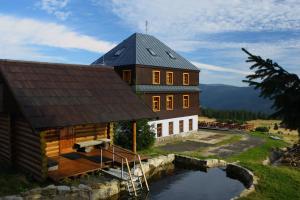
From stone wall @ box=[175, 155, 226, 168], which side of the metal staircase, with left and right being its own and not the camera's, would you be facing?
left

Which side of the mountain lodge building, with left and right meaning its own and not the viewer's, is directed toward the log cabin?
right

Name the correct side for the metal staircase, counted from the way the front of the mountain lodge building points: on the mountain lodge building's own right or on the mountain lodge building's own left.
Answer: on the mountain lodge building's own right

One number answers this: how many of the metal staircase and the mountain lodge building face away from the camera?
0

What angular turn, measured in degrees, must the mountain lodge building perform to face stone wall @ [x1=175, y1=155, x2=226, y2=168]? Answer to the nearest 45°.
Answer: approximately 45° to its right

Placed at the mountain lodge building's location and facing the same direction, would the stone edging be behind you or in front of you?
in front

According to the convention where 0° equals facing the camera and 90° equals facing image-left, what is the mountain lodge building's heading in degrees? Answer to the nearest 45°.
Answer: approximately 315°

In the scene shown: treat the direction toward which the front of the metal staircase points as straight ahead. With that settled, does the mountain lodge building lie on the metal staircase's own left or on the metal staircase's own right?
on the metal staircase's own left

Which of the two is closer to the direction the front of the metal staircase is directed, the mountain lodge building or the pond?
the pond

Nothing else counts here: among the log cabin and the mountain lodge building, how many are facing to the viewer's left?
0

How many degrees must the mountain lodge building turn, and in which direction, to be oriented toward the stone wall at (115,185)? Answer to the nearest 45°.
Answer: approximately 45° to its right

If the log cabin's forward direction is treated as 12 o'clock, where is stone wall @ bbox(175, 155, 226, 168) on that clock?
The stone wall is roughly at 10 o'clock from the log cabin.

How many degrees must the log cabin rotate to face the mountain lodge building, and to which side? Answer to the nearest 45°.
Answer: approximately 90° to its left
